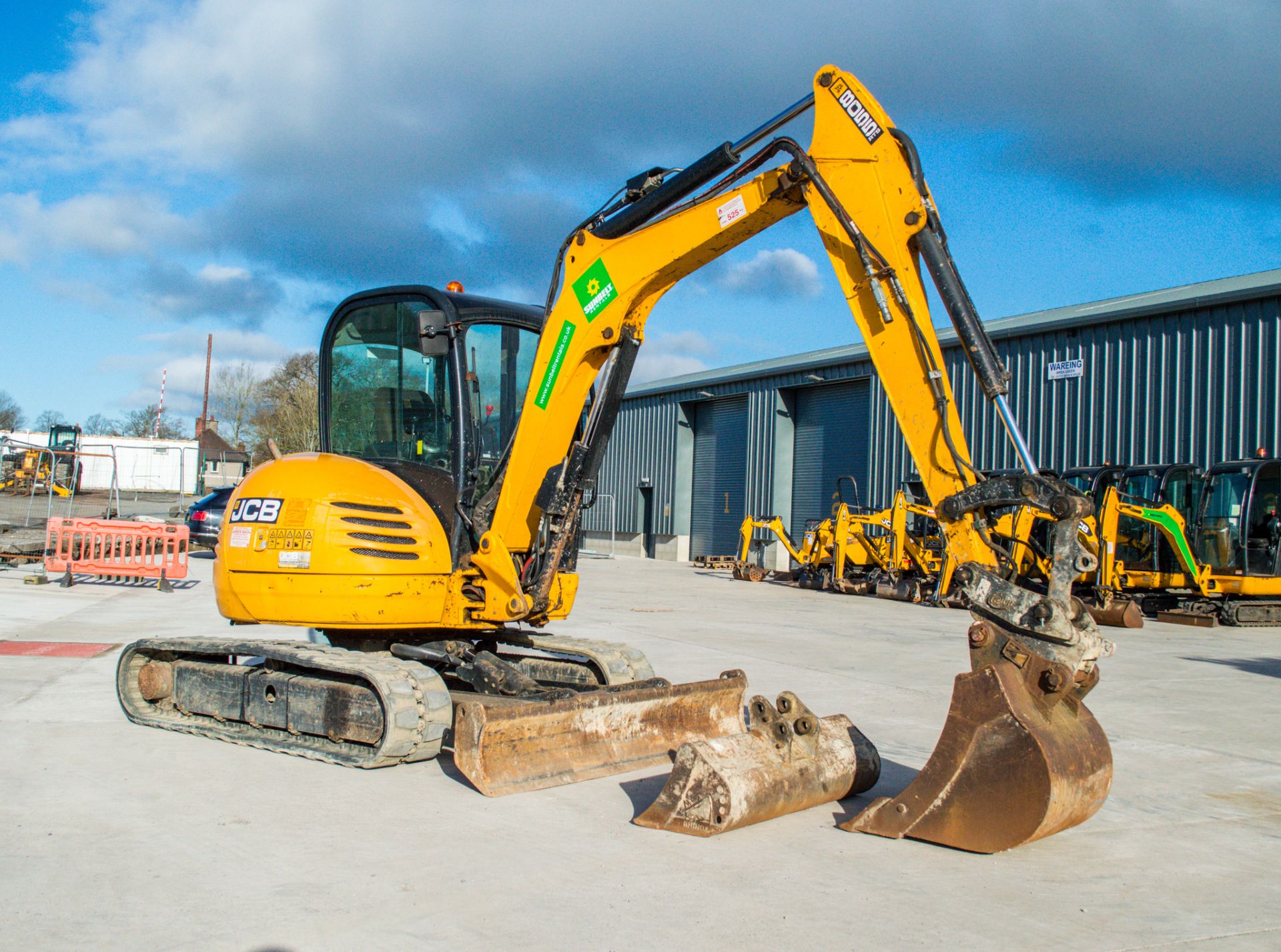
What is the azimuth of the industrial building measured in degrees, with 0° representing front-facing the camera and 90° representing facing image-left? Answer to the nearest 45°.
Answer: approximately 45°

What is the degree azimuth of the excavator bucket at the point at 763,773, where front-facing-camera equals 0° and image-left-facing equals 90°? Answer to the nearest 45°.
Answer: approximately 135°

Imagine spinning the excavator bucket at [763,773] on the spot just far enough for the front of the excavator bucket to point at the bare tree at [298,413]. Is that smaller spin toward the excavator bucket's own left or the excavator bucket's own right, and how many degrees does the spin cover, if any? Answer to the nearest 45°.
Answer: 0° — it already faces it

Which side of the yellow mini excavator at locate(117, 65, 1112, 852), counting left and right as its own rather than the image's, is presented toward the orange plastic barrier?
back

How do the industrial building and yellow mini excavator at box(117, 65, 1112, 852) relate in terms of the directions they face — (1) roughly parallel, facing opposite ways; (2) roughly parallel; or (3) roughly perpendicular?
roughly perpendicular

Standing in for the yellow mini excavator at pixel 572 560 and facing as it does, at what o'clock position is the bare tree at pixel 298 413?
The bare tree is roughly at 7 o'clock from the yellow mini excavator.
